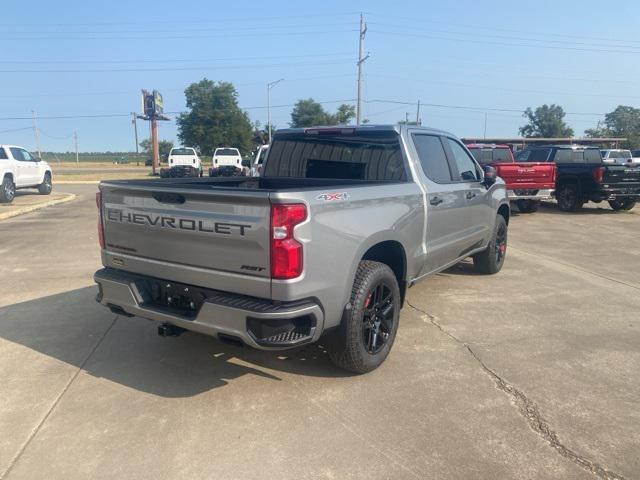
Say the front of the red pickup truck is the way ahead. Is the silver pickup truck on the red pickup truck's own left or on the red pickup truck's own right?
on the red pickup truck's own left

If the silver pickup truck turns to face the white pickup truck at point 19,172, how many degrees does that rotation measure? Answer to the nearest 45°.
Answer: approximately 90° to its left

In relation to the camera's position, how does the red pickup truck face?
facing away from the viewer and to the left of the viewer

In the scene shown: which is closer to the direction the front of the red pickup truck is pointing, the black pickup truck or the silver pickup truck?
the black pickup truck

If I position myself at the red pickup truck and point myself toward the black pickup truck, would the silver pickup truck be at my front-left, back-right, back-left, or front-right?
back-right

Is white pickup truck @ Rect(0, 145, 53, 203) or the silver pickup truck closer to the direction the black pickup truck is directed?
the white pickup truck

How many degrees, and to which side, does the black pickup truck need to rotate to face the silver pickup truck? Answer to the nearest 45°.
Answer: approximately 135° to its left

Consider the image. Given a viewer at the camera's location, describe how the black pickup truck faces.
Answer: facing away from the viewer and to the left of the viewer

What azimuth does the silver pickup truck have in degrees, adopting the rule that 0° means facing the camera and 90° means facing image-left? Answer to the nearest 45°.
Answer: approximately 225°

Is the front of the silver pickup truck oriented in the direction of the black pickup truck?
yes
